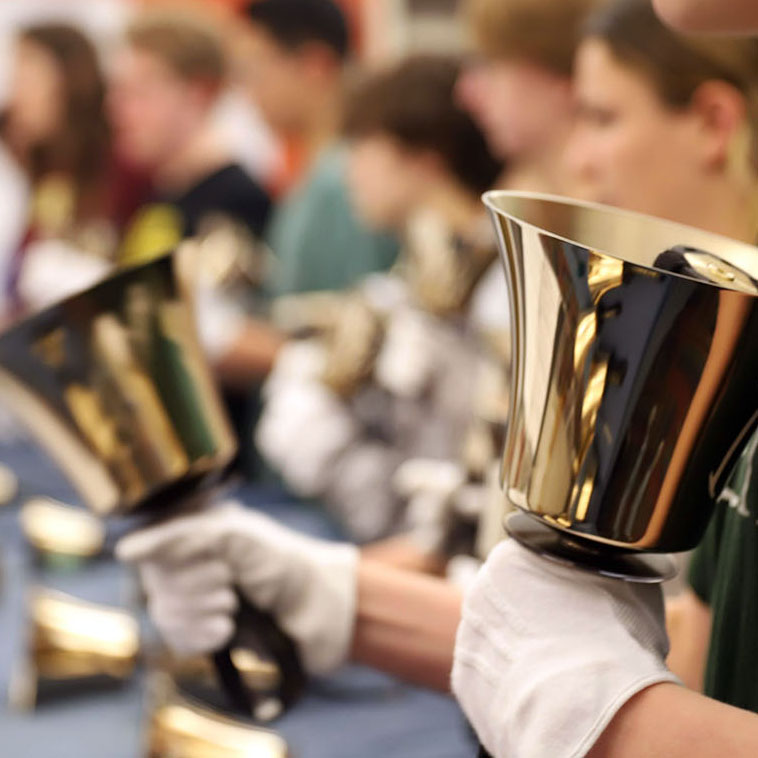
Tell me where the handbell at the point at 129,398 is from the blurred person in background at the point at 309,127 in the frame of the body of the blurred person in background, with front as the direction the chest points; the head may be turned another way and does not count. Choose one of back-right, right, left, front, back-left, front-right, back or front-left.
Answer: left

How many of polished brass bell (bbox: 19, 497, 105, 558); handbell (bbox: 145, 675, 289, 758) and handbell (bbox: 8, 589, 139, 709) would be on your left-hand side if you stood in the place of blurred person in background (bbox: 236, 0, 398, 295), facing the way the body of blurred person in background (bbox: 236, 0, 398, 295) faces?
3

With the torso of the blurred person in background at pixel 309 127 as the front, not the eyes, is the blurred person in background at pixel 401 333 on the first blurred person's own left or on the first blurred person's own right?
on the first blurred person's own left

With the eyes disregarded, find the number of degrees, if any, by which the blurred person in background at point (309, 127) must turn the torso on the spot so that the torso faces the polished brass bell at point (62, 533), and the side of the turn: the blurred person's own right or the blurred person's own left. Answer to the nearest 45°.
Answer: approximately 90° to the blurred person's own left

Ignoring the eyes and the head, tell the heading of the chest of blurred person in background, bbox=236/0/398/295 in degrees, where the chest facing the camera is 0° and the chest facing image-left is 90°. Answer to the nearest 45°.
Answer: approximately 90°

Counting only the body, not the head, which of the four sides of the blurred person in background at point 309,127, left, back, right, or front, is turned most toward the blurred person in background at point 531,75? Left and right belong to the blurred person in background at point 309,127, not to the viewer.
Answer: left

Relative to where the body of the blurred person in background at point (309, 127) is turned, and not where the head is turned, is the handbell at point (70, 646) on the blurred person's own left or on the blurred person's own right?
on the blurred person's own left
